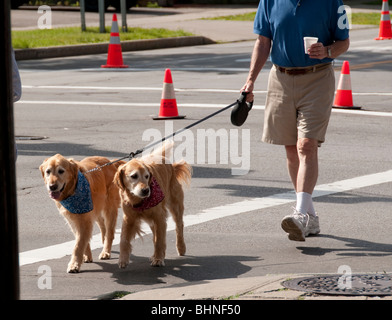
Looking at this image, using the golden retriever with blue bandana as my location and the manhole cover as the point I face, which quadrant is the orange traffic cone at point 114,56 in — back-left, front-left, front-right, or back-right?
back-left

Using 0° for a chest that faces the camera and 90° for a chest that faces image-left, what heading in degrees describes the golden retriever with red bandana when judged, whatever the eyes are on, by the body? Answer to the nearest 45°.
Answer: approximately 45°

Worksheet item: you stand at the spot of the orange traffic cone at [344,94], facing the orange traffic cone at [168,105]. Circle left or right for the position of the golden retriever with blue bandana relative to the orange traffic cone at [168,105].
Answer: left

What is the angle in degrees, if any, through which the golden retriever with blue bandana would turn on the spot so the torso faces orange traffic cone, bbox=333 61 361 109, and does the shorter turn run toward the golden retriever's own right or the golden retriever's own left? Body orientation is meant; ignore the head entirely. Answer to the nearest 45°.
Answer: approximately 180°

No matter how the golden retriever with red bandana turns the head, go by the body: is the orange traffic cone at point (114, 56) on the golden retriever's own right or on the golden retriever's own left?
on the golden retriever's own right

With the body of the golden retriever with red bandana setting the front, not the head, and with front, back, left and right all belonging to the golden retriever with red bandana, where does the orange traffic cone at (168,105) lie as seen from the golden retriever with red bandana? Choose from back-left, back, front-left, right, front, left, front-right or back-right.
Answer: back-right

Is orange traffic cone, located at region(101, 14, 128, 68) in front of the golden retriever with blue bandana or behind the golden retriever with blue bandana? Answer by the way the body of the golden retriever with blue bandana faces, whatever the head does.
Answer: behind

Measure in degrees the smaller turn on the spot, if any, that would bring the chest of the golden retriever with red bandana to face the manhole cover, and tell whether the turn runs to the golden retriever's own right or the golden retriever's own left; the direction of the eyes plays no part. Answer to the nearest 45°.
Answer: approximately 90° to the golden retriever's own left

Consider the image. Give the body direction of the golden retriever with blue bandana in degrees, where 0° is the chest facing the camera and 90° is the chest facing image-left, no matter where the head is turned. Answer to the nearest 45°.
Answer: approximately 45°

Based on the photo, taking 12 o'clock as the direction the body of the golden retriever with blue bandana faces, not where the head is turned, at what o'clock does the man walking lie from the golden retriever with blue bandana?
The man walking is roughly at 7 o'clock from the golden retriever with blue bandana.
